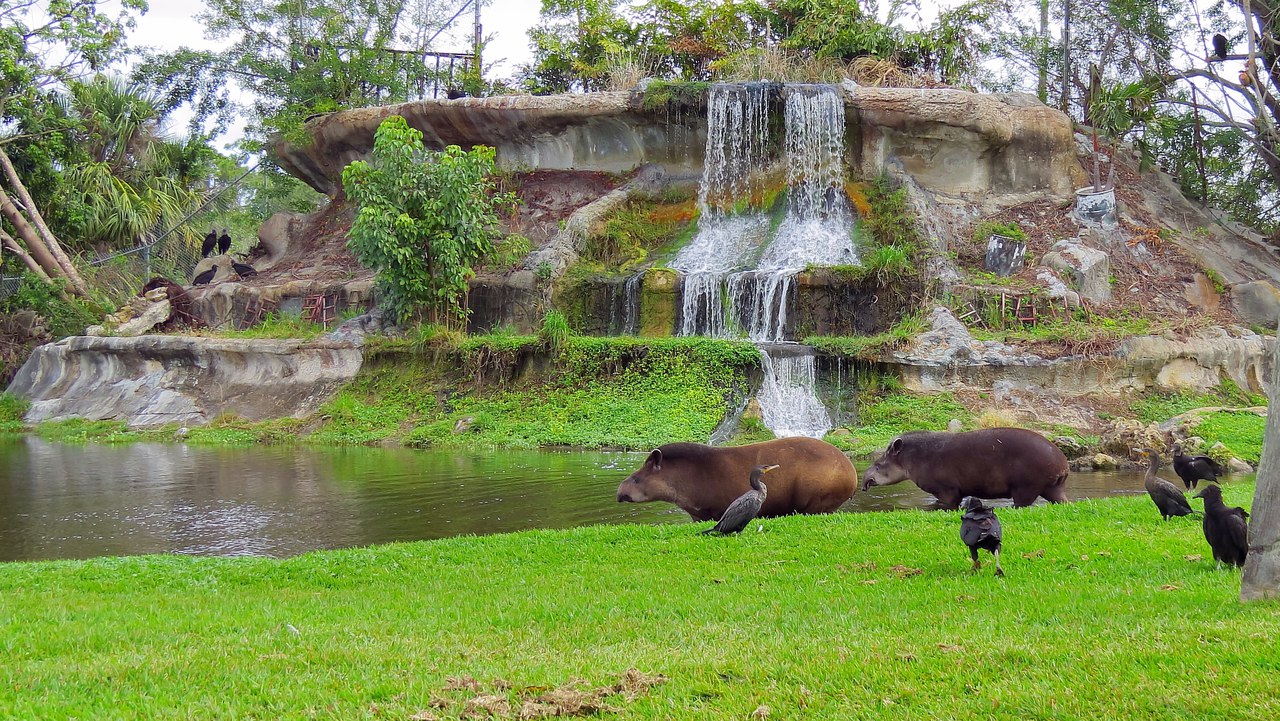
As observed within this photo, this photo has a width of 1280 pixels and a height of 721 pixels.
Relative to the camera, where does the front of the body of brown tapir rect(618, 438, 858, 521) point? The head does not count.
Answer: to the viewer's left

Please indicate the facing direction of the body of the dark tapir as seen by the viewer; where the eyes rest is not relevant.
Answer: to the viewer's left

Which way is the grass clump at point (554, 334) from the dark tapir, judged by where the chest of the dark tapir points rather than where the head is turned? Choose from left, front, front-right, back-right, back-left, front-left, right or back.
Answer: front-right

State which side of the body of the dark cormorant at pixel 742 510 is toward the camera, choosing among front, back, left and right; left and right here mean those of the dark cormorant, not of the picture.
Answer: right

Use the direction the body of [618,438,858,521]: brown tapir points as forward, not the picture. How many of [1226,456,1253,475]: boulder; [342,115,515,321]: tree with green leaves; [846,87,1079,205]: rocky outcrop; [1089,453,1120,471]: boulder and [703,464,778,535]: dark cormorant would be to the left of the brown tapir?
1

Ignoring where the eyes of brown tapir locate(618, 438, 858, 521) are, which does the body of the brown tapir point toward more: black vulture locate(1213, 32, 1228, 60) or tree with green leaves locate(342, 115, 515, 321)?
the tree with green leaves

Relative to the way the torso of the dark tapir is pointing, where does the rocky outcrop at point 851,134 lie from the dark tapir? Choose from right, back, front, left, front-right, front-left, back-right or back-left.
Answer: right

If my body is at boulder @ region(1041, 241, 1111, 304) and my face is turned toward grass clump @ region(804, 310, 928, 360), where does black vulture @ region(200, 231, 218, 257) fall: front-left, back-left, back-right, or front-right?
front-right

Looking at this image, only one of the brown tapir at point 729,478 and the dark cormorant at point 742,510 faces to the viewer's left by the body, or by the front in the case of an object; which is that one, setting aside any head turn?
the brown tapir

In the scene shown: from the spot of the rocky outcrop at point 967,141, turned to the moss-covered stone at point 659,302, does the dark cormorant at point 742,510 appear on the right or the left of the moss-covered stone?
left

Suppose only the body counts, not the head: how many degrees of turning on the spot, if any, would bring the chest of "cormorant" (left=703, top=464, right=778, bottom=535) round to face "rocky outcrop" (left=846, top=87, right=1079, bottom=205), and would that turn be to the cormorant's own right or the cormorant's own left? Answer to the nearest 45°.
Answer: approximately 90° to the cormorant's own left

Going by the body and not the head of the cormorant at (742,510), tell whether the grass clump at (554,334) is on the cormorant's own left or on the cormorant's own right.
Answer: on the cormorant's own left
